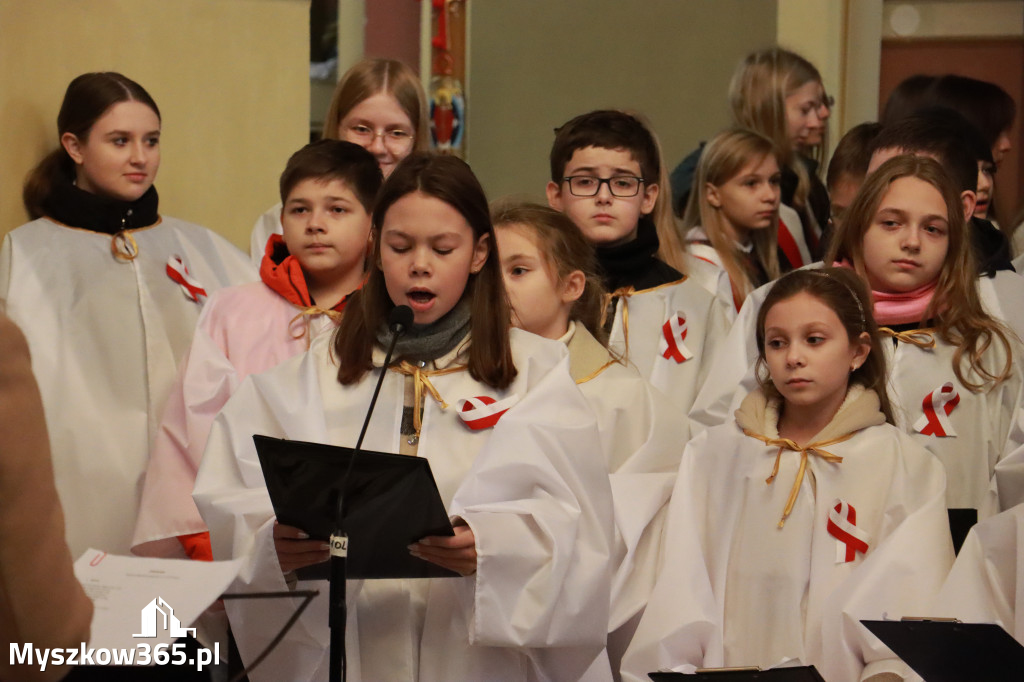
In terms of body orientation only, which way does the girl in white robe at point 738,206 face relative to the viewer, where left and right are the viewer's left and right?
facing the viewer and to the right of the viewer

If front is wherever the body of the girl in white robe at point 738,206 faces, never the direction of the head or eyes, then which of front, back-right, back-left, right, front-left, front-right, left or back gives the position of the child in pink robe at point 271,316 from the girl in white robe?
right

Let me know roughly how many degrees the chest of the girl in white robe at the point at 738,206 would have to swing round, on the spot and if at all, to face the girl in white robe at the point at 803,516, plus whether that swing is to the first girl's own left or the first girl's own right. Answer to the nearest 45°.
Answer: approximately 45° to the first girl's own right

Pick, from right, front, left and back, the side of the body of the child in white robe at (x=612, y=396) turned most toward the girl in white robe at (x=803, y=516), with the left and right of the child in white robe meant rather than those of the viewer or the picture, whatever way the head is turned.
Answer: left

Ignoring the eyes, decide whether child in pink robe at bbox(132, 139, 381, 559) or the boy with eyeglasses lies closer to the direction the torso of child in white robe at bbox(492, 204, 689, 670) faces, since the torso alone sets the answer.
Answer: the child in pink robe

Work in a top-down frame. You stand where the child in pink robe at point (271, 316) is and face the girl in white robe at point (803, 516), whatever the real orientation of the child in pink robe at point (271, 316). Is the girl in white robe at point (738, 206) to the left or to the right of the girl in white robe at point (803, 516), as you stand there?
left

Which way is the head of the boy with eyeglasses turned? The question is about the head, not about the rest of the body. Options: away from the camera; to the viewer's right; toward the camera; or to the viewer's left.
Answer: toward the camera

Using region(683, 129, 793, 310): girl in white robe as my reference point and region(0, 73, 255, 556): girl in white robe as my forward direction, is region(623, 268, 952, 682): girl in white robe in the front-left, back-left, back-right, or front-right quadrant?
front-left

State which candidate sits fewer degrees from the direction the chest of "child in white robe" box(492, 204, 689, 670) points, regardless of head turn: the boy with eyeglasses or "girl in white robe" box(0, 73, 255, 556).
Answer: the girl in white robe

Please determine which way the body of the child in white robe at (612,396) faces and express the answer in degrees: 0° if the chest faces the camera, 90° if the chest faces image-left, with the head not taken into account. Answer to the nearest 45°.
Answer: approximately 45°

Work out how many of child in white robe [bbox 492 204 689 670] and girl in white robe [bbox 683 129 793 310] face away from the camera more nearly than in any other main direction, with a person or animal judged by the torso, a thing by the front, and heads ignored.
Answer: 0

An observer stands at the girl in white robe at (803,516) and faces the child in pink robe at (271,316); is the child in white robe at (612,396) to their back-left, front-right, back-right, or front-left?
front-right

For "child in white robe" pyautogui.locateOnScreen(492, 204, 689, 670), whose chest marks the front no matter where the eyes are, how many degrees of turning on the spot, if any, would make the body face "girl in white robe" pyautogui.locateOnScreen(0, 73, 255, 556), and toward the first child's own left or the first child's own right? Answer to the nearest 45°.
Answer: approximately 45° to the first child's own right
